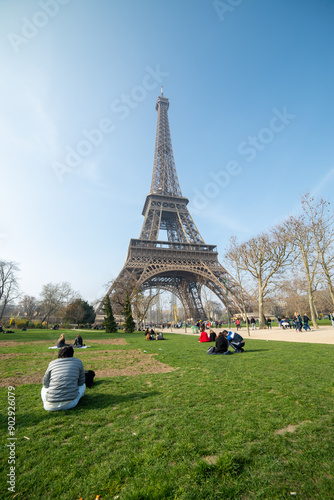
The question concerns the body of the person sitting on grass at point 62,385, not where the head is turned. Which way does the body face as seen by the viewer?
away from the camera

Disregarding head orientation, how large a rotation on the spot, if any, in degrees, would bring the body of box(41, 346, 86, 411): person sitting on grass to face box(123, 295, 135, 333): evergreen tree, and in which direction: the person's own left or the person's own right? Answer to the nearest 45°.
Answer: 0° — they already face it
